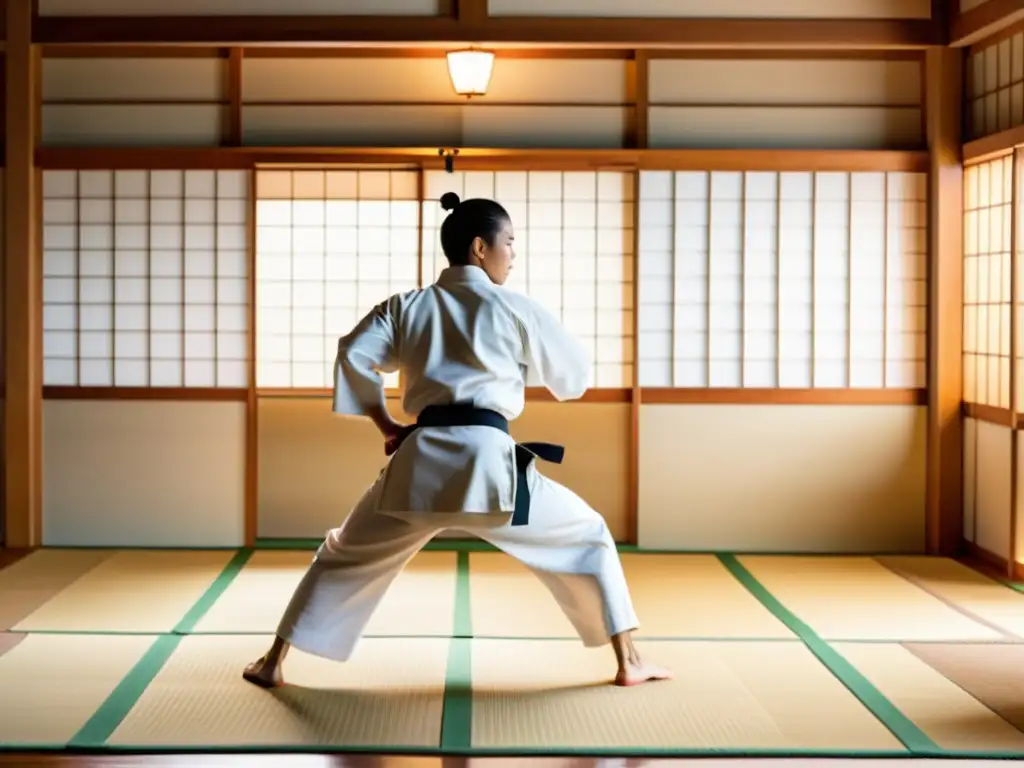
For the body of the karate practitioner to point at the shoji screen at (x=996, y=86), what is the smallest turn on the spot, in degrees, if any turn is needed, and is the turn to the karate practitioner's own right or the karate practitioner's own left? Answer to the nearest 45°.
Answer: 0° — they already face it

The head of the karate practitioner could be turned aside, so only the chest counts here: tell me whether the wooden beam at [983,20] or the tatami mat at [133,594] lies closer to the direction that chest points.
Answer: the wooden beam

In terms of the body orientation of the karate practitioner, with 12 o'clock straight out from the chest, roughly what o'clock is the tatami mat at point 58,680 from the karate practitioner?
The tatami mat is roughly at 8 o'clock from the karate practitioner.

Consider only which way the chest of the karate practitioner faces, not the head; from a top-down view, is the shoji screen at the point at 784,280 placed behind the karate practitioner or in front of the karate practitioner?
in front

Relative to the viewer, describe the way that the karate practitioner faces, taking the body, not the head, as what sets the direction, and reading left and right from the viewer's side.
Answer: facing away from the viewer and to the right of the viewer

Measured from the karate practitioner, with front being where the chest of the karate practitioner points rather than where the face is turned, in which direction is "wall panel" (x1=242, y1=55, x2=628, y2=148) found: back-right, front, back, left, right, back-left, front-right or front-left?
front-left

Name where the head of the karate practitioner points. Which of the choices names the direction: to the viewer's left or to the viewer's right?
to the viewer's right

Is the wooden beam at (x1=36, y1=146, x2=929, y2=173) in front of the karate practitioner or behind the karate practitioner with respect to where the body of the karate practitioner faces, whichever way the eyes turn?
in front

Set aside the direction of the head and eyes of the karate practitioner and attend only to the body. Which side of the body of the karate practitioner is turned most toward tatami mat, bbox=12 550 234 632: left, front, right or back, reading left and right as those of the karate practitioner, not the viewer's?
left

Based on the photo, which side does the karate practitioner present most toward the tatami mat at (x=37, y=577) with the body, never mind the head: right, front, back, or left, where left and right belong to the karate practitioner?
left

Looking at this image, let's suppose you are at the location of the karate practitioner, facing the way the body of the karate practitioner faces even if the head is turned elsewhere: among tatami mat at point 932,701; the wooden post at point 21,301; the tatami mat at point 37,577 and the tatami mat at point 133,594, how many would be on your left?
3

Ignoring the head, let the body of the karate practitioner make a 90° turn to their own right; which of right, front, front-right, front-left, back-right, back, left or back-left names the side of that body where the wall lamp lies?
back-left
